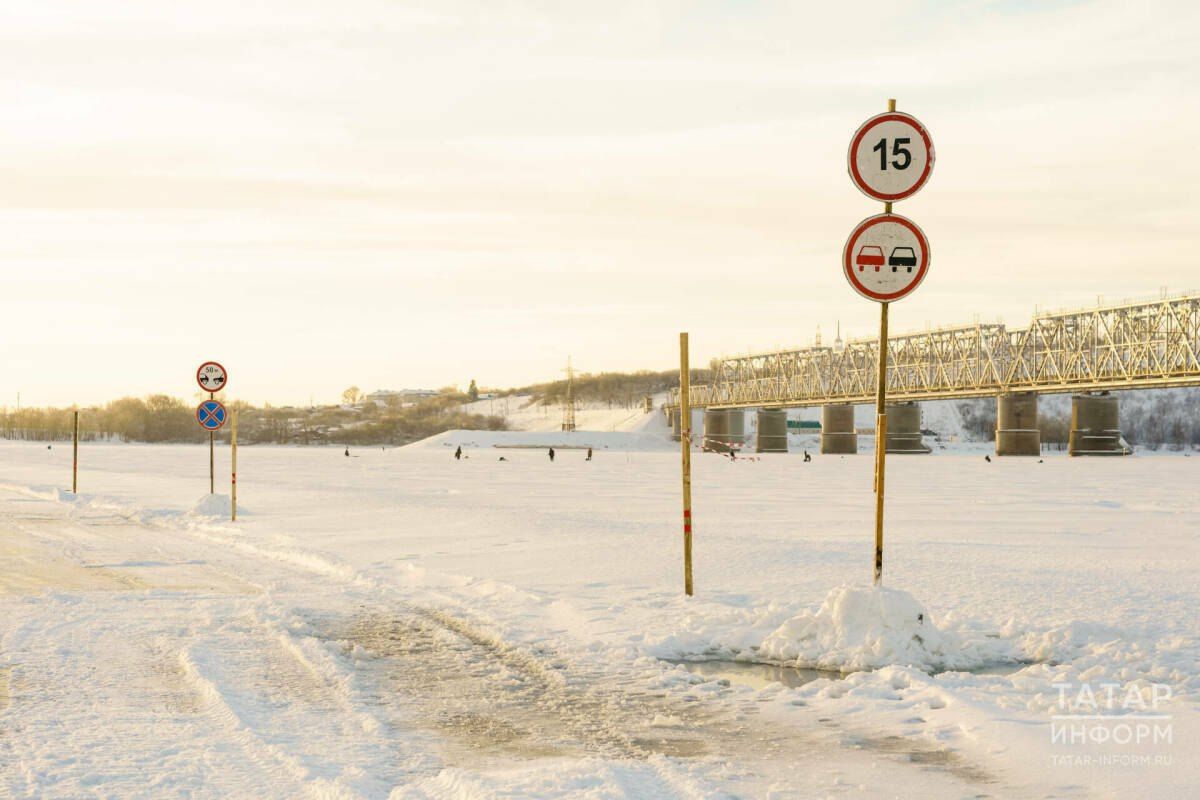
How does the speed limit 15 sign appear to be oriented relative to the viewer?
toward the camera

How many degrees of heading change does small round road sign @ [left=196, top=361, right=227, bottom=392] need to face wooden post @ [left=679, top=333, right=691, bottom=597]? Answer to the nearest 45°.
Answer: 0° — it already faces it

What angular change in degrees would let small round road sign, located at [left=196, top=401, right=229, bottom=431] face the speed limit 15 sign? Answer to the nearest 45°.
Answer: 0° — it already faces it

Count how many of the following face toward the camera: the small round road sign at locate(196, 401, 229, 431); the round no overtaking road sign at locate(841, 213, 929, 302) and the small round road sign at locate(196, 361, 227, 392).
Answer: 3

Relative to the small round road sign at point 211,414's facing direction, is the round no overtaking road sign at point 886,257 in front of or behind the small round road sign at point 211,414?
in front

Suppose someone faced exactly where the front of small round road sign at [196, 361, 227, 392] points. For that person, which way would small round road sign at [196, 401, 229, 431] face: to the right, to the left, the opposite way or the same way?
the same way

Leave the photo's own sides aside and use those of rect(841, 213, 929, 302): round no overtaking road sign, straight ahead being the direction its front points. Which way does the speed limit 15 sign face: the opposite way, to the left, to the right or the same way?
the same way

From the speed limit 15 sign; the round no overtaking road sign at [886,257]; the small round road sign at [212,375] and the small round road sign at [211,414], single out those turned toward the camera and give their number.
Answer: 4

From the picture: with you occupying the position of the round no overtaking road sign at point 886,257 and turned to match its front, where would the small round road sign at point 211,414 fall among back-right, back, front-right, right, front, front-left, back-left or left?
back-right

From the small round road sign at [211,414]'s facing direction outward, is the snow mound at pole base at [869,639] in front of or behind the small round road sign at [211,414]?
in front

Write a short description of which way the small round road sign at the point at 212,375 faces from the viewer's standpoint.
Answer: facing the viewer

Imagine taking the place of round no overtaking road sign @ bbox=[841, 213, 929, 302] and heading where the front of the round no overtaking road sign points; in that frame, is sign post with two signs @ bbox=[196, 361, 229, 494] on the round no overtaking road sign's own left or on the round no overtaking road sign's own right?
on the round no overtaking road sign's own right

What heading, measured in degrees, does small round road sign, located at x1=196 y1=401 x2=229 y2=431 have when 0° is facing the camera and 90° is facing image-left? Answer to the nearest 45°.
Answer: approximately 0°
